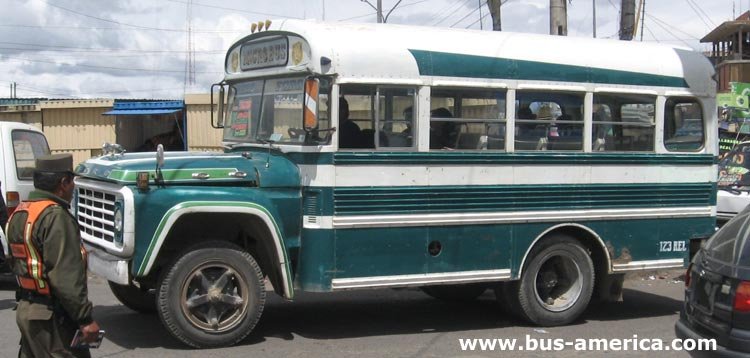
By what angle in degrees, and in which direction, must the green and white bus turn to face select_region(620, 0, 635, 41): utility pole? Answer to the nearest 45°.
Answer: approximately 180°

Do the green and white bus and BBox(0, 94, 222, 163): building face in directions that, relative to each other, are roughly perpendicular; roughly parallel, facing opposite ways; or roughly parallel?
roughly perpendicular

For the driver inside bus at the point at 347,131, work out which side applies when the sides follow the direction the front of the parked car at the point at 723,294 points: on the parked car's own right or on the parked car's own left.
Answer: on the parked car's own left

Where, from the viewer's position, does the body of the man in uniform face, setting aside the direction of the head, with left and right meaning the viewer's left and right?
facing away from the viewer and to the right of the viewer

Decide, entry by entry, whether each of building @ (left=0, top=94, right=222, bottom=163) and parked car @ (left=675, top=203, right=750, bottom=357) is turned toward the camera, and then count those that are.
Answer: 1

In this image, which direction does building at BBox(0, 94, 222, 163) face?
toward the camera

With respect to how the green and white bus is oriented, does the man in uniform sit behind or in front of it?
in front

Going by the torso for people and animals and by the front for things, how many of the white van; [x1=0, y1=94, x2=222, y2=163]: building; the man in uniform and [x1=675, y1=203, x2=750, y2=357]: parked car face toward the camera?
1

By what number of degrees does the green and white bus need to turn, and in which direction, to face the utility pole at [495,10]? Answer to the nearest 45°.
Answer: approximately 135° to its right

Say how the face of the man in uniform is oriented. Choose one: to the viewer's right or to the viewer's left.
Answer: to the viewer's right

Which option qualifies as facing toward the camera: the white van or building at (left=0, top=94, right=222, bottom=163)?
the building

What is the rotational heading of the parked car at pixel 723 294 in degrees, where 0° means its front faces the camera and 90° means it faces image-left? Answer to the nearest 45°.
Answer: approximately 225°

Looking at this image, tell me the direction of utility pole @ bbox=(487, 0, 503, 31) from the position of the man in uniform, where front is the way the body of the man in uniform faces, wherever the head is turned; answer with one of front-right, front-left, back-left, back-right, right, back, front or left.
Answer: front

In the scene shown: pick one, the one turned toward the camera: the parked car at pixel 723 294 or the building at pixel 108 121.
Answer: the building

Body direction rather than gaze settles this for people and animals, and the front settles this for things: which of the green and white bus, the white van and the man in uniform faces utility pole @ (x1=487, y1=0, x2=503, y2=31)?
the man in uniform
